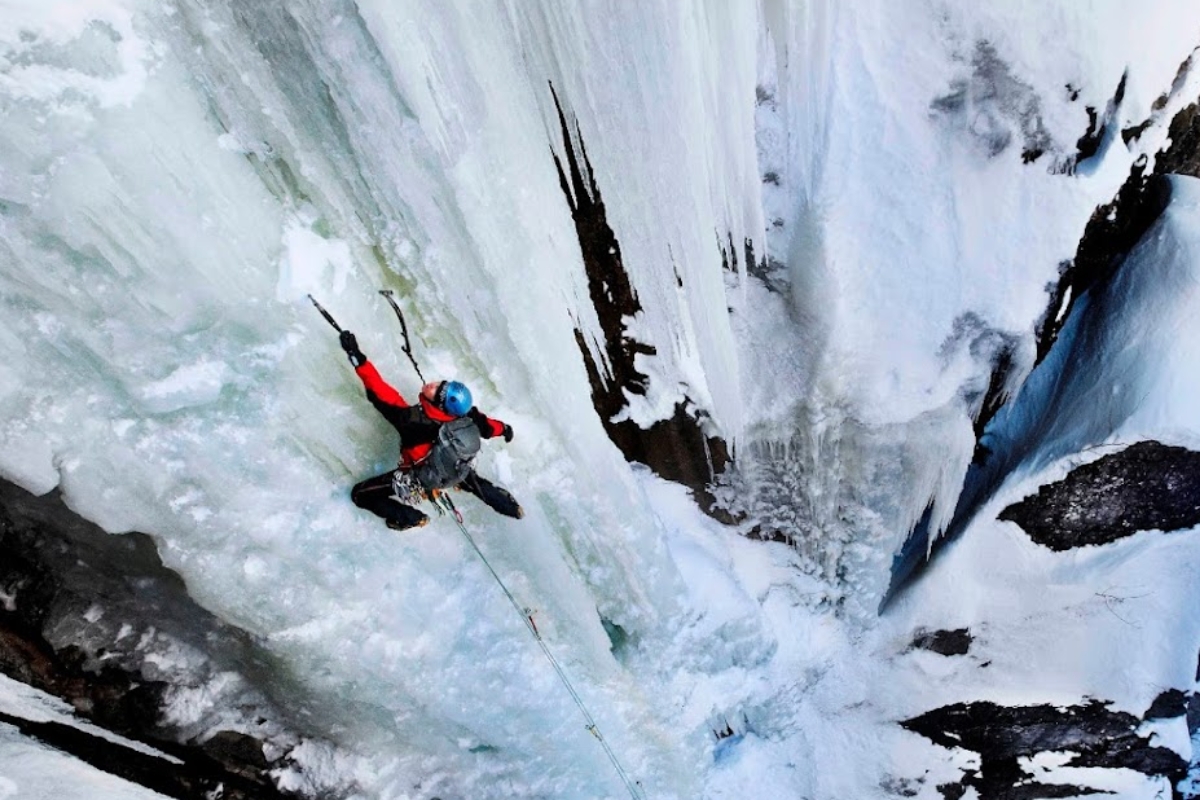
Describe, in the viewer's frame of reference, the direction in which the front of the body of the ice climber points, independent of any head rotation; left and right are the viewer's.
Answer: facing away from the viewer and to the left of the viewer
